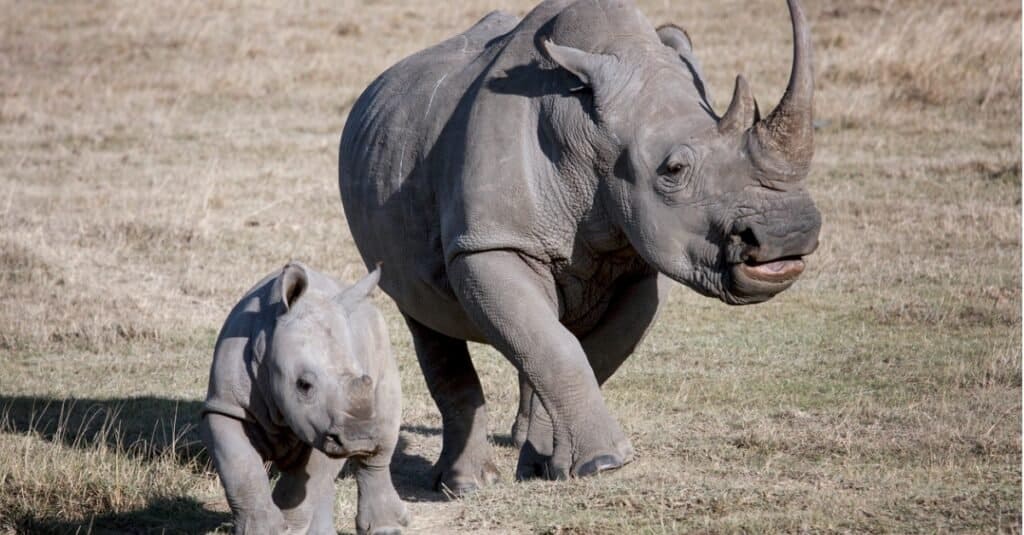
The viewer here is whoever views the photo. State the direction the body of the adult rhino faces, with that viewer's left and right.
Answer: facing the viewer and to the right of the viewer

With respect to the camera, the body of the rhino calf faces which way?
toward the camera

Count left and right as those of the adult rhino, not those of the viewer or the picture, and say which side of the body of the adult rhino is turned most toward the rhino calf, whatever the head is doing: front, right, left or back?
right

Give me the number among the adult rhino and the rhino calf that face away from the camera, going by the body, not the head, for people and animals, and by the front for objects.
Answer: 0

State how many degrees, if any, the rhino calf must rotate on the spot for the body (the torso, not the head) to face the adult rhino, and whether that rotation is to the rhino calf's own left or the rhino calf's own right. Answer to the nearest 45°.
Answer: approximately 135° to the rhino calf's own left
